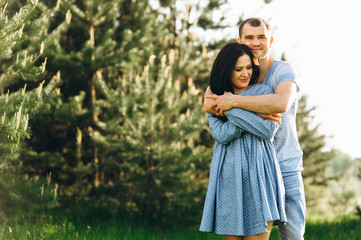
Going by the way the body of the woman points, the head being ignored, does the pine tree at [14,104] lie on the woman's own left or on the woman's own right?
on the woman's own right

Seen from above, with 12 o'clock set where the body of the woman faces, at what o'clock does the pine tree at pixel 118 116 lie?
The pine tree is roughly at 5 o'clock from the woman.

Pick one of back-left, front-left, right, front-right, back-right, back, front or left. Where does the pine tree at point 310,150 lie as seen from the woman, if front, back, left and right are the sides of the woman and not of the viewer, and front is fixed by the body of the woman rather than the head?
back

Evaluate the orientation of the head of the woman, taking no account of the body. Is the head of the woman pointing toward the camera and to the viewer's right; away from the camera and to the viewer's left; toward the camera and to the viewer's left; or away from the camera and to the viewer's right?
toward the camera and to the viewer's right

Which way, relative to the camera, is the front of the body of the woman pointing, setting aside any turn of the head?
toward the camera
